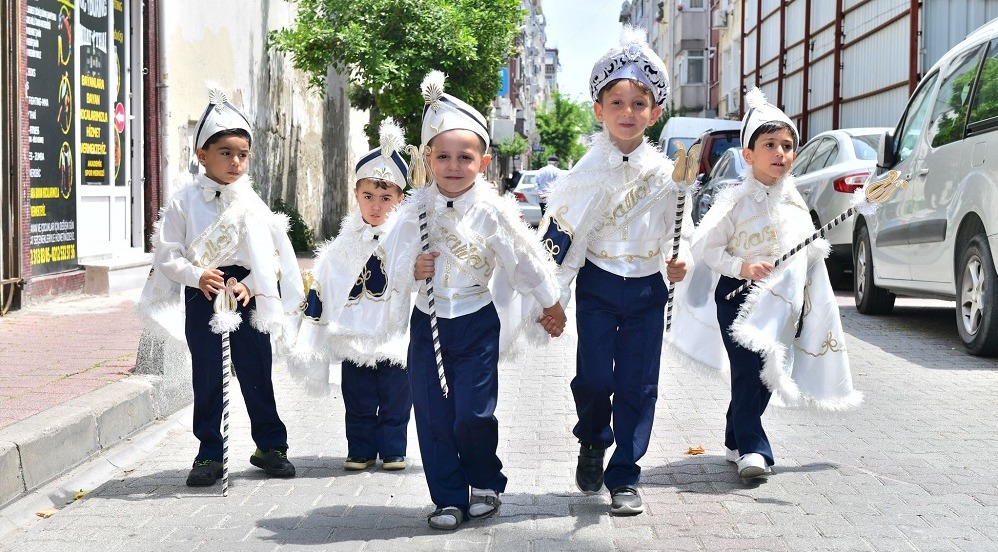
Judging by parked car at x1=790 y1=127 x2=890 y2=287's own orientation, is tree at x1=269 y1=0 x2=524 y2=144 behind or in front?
in front

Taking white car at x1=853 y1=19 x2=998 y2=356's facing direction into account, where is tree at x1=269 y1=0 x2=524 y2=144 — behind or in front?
in front

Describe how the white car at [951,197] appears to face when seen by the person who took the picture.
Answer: facing away from the viewer and to the left of the viewer

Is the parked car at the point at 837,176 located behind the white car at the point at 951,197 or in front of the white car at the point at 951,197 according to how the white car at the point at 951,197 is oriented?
in front

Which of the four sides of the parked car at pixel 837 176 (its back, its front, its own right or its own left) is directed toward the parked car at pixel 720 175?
front

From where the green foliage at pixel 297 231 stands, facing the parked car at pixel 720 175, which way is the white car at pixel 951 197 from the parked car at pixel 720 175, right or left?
right

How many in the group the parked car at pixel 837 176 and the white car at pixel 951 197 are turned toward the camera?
0

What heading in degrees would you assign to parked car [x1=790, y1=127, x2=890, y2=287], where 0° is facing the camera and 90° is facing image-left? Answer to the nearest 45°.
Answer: approximately 135°
